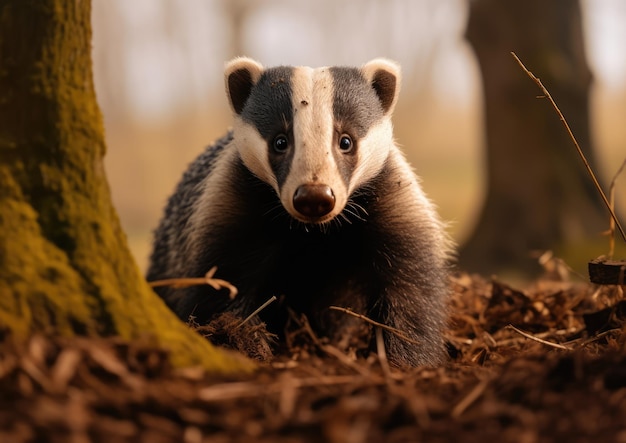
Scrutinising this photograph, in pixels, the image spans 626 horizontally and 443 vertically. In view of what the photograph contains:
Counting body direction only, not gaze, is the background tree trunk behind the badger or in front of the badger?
behind

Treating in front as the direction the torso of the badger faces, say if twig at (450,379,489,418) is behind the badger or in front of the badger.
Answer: in front

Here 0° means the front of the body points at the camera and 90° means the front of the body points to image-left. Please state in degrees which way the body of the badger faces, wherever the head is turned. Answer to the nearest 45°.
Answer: approximately 0°

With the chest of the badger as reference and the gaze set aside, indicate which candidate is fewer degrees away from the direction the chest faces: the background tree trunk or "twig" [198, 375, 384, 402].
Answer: the twig

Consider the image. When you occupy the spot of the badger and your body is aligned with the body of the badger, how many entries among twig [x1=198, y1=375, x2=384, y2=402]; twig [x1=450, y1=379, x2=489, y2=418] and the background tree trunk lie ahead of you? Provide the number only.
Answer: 2

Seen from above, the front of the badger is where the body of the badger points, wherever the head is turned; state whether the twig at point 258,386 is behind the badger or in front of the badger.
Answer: in front
